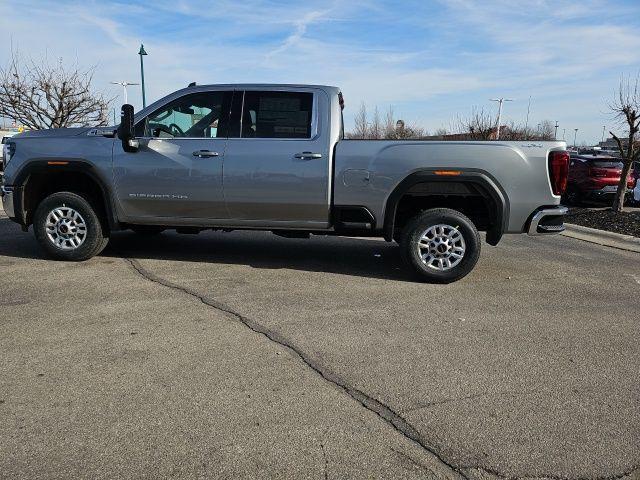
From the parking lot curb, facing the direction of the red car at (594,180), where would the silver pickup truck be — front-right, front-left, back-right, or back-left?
back-left

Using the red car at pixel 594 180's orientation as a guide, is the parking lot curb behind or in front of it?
behind

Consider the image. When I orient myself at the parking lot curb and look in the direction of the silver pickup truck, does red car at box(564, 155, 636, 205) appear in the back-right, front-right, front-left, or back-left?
back-right

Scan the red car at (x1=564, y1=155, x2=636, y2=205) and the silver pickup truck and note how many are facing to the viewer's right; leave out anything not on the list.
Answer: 0

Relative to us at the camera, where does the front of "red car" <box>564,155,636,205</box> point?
facing away from the viewer and to the left of the viewer

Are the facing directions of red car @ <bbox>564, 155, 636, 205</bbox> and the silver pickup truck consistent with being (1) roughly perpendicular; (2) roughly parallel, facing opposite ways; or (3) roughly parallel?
roughly perpendicular

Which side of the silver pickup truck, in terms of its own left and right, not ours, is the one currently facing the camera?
left

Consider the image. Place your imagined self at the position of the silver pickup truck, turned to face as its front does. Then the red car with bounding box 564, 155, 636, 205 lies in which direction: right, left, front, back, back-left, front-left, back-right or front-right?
back-right

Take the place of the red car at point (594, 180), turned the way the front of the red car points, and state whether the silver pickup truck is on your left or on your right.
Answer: on your left

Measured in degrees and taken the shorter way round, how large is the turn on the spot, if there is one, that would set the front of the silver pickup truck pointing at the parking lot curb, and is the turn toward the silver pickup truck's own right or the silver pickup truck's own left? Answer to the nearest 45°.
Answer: approximately 135° to the silver pickup truck's own right
